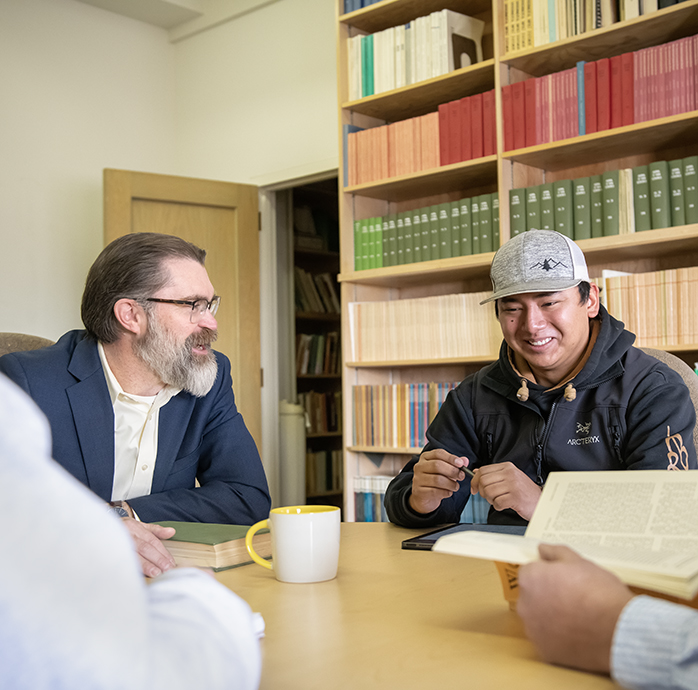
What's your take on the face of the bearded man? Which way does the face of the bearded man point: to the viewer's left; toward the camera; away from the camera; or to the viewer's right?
to the viewer's right

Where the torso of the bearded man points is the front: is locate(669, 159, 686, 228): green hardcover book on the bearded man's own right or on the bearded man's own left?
on the bearded man's own left

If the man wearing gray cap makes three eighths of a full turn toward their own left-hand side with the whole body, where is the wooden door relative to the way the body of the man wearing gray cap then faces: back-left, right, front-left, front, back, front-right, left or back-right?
back-left

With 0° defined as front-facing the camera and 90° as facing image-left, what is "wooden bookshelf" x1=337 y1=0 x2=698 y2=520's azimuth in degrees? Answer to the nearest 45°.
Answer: approximately 45°

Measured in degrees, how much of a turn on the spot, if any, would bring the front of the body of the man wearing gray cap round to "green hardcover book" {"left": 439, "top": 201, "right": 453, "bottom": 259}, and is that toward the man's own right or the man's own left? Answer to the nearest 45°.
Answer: approximately 135° to the man's own right

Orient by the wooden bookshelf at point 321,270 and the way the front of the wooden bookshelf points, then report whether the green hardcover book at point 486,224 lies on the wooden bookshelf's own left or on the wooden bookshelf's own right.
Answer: on the wooden bookshelf's own left

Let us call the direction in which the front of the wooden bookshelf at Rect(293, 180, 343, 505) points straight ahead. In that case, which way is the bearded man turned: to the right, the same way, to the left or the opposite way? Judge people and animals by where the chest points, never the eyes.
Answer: to the left

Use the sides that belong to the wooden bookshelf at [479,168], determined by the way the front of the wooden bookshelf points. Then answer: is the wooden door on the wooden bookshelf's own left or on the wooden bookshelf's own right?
on the wooden bookshelf's own right

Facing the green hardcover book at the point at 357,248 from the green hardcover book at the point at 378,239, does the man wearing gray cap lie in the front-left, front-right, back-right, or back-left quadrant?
back-left
